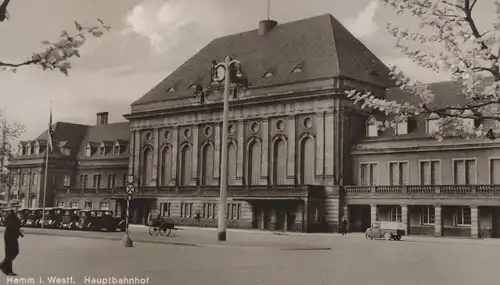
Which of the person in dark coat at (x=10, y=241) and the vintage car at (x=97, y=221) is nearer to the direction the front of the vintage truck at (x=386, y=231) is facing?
the vintage car

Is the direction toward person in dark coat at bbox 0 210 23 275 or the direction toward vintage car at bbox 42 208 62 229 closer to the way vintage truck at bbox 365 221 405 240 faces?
the vintage car

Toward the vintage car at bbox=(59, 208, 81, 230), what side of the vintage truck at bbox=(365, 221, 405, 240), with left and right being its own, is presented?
front

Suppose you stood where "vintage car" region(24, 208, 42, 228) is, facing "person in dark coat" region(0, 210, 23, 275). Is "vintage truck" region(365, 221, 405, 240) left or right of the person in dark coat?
left

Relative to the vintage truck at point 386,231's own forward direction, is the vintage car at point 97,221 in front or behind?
in front

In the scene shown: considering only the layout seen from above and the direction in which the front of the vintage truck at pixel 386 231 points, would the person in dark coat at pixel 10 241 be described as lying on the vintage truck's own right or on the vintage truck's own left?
on the vintage truck's own left

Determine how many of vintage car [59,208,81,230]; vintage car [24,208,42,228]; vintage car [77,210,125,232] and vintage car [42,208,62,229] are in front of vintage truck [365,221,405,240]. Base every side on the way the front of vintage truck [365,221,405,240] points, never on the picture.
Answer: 4

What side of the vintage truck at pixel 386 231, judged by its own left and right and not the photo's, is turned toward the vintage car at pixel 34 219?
front

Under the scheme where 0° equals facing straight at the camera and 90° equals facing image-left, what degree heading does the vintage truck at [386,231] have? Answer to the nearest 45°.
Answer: approximately 90°
